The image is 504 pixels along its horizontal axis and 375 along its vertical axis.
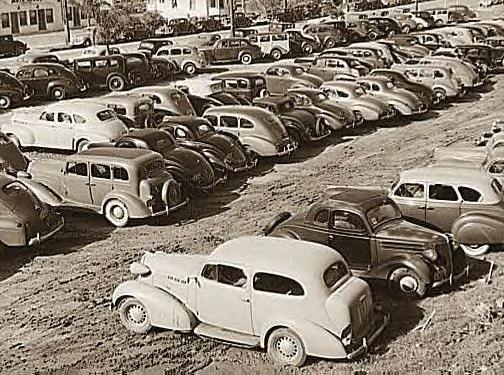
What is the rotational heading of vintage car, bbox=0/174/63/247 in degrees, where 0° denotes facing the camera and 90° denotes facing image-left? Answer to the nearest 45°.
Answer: approximately 135°

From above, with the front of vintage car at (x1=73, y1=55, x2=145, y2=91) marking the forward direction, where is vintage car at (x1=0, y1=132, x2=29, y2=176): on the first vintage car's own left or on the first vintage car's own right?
on the first vintage car's own right

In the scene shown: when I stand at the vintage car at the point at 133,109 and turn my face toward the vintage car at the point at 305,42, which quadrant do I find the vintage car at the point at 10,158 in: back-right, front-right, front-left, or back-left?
back-left

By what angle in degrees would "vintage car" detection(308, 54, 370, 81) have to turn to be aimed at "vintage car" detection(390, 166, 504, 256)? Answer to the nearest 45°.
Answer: approximately 45° to its right

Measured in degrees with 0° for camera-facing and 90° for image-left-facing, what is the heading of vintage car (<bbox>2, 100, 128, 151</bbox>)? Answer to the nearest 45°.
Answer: approximately 135°

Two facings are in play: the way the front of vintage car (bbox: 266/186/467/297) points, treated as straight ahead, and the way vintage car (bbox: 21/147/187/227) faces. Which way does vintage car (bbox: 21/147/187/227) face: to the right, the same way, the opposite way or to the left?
the opposite way
